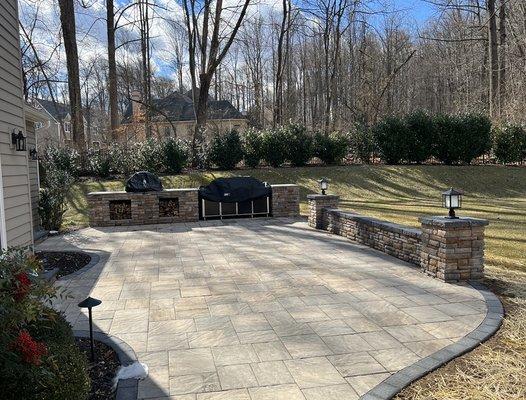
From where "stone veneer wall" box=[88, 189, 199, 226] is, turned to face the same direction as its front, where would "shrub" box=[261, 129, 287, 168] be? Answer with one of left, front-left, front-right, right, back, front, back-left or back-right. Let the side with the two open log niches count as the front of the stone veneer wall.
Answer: back-left

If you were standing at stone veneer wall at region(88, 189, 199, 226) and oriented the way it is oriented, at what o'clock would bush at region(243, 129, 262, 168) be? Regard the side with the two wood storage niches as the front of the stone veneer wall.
The bush is roughly at 7 o'clock from the stone veneer wall.

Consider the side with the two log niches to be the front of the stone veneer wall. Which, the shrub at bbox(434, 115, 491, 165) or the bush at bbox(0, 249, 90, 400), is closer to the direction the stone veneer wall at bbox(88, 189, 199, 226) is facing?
the bush

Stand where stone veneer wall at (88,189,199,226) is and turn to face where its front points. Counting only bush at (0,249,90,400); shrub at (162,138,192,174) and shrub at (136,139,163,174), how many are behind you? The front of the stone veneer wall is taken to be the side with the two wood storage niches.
2

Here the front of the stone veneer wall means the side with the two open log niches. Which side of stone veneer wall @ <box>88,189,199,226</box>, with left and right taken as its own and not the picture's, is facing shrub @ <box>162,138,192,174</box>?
back

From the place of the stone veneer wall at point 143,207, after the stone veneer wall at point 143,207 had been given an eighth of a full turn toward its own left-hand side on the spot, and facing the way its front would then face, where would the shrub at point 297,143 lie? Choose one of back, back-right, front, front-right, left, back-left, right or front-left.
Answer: left

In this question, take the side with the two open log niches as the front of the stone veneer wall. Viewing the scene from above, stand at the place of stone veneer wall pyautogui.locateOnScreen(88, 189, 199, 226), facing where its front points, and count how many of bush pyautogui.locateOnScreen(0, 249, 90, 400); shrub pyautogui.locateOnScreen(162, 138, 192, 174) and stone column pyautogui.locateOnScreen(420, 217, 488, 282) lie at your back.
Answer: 1

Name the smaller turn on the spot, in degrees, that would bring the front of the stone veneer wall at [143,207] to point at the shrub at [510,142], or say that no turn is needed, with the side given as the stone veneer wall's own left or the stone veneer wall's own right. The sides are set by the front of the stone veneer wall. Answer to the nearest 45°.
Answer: approximately 90° to the stone veneer wall's own left

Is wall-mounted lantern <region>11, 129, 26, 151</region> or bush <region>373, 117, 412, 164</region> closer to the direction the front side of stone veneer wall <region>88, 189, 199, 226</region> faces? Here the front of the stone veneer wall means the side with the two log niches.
the wall-mounted lantern

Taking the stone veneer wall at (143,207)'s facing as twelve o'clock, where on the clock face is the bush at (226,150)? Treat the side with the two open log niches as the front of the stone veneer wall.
The bush is roughly at 7 o'clock from the stone veneer wall.

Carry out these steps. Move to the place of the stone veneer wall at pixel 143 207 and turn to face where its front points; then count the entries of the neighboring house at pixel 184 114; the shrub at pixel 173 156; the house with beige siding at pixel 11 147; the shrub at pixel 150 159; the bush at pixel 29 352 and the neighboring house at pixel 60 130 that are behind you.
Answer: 4

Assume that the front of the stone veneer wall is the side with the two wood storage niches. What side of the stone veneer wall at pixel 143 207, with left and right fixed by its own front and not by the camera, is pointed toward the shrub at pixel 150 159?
back

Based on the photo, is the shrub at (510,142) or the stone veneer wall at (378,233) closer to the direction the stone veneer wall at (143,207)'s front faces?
the stone veneer wall

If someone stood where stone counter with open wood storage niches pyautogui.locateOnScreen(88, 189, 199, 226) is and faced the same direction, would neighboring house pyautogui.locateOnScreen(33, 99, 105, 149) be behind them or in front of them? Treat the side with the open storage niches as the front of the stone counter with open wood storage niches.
behind

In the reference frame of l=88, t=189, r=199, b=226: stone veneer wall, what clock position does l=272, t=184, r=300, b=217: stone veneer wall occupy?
l=272, t=184, r=300, b=217: stone veneer wall is roughly at 9 o'clock from l=88, t=189, r=199, b=226: stone veneer wall.

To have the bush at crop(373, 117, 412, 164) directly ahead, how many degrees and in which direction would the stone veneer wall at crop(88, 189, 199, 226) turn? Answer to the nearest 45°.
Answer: approximately 135° to its left

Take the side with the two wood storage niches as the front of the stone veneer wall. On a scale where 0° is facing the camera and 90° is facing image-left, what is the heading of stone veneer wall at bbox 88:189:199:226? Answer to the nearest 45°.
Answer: approximately 0°
